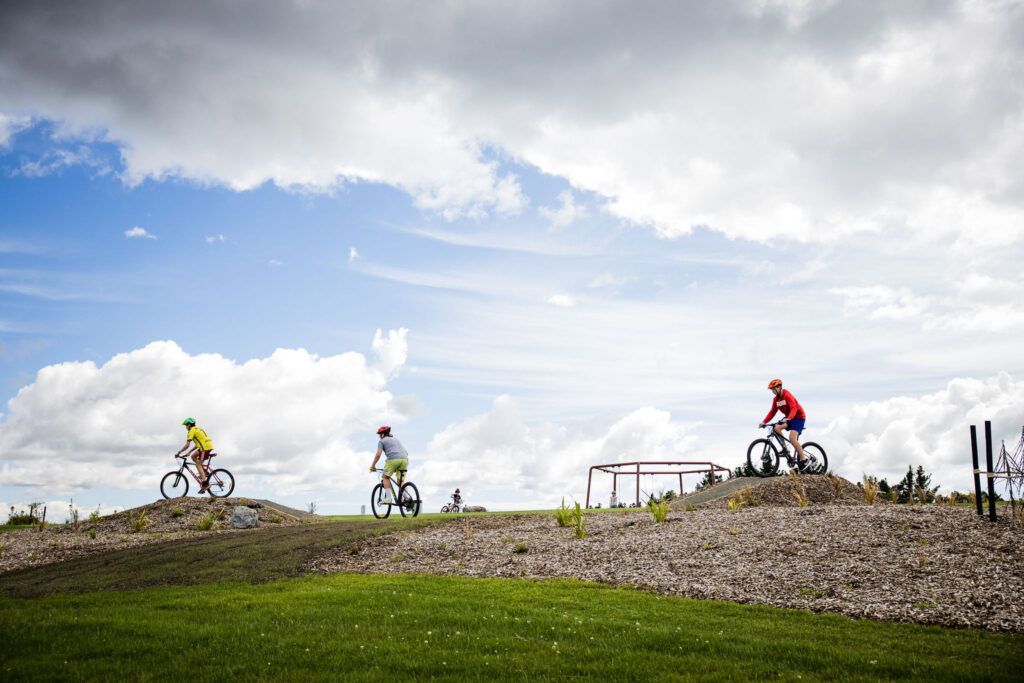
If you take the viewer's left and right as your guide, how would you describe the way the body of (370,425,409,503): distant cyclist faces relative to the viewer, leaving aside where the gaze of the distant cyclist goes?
facing away from the viewer and to the left of the viewer

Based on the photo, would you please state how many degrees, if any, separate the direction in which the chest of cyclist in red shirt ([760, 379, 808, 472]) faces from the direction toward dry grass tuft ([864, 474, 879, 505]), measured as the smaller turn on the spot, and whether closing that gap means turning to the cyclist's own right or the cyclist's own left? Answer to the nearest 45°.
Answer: approximately 90° to the cyclist's own left

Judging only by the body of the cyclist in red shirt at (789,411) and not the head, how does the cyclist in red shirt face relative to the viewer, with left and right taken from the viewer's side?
facing the viewer and to the left of the viewer

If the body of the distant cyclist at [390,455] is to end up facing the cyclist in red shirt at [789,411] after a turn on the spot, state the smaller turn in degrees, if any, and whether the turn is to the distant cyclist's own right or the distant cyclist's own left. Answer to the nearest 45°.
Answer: approximately 135° to the distant cyclist's own right

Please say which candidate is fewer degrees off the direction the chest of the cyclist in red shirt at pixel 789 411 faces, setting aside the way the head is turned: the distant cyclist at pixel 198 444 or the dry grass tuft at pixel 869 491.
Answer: the distant cyclist

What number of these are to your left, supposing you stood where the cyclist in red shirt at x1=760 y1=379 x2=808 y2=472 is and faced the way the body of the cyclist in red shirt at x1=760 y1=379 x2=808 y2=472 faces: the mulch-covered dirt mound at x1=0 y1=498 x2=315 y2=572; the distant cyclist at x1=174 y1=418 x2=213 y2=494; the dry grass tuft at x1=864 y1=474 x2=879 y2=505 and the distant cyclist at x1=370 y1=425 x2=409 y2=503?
1

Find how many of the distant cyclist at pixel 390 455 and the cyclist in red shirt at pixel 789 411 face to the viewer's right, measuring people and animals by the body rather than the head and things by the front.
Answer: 0

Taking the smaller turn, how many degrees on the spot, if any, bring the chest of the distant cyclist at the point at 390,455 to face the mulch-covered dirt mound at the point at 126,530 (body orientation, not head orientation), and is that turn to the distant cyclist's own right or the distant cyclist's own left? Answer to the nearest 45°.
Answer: approximately 45° to the distant cyclist's own left

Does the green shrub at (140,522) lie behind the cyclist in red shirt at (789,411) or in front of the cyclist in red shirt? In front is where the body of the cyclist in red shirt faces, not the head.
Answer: in front

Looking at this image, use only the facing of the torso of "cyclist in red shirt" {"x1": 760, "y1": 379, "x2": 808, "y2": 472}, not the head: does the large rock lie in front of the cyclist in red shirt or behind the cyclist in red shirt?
in front
